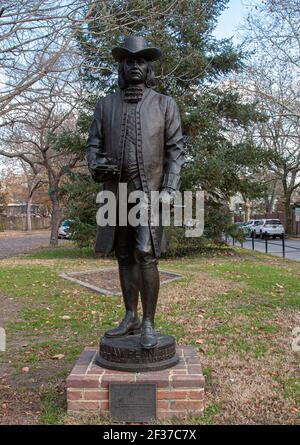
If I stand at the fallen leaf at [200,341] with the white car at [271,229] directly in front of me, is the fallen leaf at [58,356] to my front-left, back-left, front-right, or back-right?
back-left

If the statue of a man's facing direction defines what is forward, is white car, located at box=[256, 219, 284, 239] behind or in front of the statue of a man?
behind

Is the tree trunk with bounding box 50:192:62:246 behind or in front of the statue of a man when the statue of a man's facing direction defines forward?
behind

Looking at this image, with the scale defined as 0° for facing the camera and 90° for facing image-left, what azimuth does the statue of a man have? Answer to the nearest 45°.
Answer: approximately 0°

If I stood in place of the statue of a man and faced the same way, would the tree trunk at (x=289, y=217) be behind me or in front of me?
behind

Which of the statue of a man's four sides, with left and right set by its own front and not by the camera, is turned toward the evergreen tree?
back
